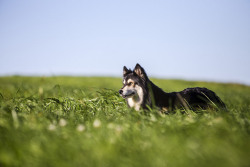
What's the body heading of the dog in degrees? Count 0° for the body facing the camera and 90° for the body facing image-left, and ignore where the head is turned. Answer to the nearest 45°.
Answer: approximately 90°
